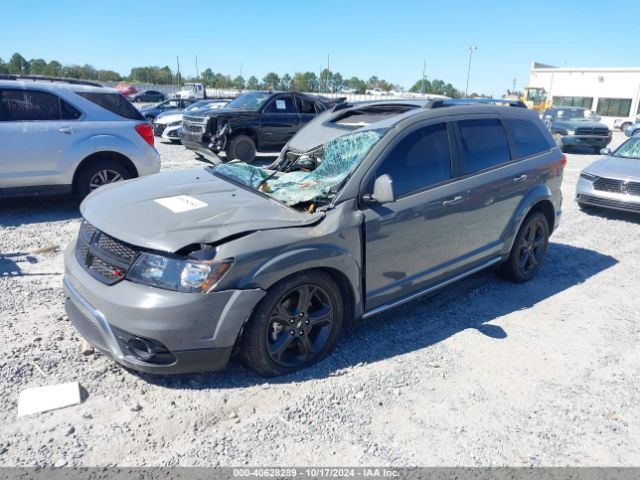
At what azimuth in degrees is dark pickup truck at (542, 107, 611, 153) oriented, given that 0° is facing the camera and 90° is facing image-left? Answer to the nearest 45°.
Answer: approximately 315°

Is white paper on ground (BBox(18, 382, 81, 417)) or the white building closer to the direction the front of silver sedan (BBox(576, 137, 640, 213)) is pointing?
the white paper on ground

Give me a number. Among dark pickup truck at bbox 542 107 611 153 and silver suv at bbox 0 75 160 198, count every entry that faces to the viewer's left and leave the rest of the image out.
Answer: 1

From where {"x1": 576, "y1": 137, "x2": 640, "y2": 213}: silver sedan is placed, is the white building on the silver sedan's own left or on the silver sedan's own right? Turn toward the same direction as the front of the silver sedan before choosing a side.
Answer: on the silver sedan's own right

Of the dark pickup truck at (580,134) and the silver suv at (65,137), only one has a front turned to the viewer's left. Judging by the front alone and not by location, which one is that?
the silver suv

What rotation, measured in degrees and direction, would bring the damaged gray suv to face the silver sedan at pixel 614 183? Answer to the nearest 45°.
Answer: approximately 180°

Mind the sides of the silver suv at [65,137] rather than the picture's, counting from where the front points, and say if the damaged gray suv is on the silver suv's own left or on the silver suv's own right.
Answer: on the silver suv's own left

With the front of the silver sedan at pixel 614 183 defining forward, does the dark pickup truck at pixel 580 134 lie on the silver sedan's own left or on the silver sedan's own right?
on the silver sedan's own right

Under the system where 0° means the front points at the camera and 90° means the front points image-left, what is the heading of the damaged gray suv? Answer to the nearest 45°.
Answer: approximately 45°

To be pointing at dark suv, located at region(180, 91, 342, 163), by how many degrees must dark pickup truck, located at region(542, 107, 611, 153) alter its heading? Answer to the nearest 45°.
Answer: approximately 90° to its right

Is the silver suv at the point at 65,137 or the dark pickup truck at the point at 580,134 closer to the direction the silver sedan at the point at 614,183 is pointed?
the silver suv

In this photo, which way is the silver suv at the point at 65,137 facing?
to the viewer's left

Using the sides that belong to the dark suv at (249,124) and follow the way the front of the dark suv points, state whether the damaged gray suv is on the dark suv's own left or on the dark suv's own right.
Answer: on the dark suv's own left
